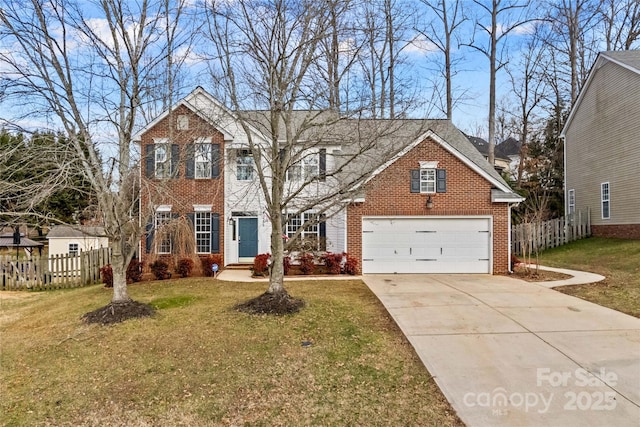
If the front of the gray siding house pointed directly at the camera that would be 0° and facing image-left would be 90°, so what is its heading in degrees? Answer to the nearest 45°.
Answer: approximately 315°

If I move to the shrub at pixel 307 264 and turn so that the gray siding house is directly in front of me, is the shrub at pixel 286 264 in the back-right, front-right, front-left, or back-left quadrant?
back-left

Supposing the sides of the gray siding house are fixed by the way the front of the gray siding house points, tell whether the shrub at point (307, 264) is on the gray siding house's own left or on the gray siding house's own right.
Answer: on the gray siding house's own right

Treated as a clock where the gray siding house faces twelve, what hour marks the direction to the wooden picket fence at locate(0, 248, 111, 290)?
The wooden picket fence is roughly at 3 o'clock from the gray siding house.

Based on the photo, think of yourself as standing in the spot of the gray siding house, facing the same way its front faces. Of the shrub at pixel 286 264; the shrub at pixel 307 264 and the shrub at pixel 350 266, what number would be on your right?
3

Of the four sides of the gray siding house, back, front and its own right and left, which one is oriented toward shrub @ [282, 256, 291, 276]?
right

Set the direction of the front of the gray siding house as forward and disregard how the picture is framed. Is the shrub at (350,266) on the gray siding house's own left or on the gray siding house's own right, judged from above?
on the gray siding house's own right

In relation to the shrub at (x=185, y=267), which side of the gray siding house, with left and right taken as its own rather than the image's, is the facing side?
right
